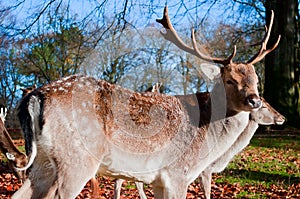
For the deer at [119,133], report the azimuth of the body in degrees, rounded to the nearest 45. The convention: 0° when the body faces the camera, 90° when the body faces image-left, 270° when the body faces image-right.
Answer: approximately 270°

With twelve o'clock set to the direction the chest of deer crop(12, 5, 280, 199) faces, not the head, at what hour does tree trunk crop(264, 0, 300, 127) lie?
The tree trunk is roughly at 10 o'clock from the deer.

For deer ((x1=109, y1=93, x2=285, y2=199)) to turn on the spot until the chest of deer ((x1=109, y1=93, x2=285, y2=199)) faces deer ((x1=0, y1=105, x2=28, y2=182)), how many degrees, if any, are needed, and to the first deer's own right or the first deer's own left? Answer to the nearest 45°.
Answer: approximately 180°

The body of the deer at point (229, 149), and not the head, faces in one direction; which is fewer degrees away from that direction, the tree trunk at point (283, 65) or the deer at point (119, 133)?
the tree trunk

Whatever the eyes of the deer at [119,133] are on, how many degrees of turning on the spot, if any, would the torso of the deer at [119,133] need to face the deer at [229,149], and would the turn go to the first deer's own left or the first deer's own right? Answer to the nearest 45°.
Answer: approximately 45° to the first deer's own left

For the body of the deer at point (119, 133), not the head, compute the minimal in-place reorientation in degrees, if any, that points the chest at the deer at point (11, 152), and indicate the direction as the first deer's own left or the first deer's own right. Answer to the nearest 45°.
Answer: approximately 135° to the first deer's own left

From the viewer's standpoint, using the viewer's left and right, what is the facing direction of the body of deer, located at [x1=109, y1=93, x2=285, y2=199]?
facing to the right of the viewer

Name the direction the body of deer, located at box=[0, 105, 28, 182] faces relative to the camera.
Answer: to the viewer's right

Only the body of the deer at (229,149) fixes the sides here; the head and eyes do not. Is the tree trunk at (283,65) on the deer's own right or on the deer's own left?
on the deer's own left

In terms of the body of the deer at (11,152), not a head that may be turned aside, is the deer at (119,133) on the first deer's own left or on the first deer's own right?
on the first deer's own right
